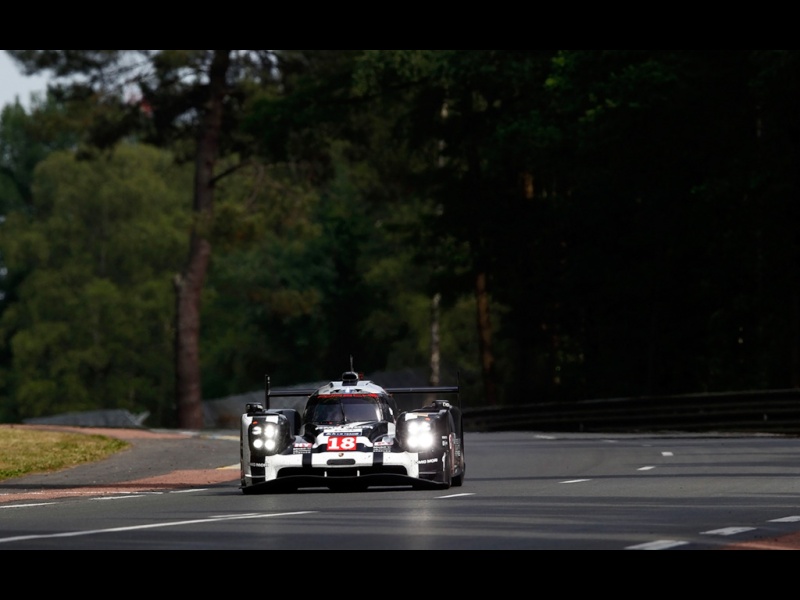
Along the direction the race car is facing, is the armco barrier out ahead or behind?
behind

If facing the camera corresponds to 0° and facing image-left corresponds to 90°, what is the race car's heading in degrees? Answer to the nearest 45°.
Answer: approximately 0°
